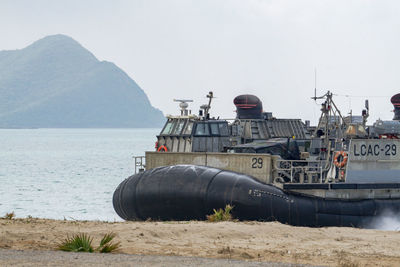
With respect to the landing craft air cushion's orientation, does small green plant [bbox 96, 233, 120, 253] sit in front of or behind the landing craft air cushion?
in front
